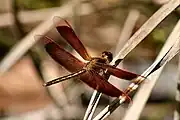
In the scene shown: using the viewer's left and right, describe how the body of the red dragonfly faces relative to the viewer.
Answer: facing away from the viewer and to the right of the viewer
